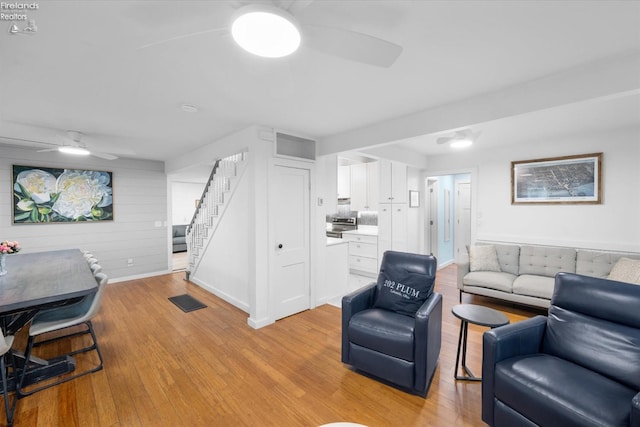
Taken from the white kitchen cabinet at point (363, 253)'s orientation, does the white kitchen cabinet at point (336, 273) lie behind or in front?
in front

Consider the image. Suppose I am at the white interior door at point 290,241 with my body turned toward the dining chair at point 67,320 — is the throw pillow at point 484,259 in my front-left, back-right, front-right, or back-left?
back-left

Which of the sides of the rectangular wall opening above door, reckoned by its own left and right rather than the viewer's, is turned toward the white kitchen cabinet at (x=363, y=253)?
left

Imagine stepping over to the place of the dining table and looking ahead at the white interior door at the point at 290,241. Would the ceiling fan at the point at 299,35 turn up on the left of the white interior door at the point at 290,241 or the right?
right

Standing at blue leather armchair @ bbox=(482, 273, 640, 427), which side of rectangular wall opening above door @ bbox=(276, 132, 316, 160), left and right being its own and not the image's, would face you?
front

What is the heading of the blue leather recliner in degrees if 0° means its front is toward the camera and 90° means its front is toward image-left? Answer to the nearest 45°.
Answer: approximately 45°

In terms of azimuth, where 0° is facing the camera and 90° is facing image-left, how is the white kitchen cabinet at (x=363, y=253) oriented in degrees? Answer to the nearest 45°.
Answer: approximately 45°

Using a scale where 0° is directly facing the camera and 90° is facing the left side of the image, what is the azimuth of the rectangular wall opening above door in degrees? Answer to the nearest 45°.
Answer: approximately 315°

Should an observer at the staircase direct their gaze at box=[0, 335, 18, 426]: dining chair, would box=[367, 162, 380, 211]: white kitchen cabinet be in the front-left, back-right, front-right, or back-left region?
back-left

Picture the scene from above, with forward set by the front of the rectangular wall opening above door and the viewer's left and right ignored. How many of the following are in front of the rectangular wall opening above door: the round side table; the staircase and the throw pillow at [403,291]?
2

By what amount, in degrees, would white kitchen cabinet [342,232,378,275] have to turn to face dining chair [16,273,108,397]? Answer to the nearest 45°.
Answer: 0° — it already faces it

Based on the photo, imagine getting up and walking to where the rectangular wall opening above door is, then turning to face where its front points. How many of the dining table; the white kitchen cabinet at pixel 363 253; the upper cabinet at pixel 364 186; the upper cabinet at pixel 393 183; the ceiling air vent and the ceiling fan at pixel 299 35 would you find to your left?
3
